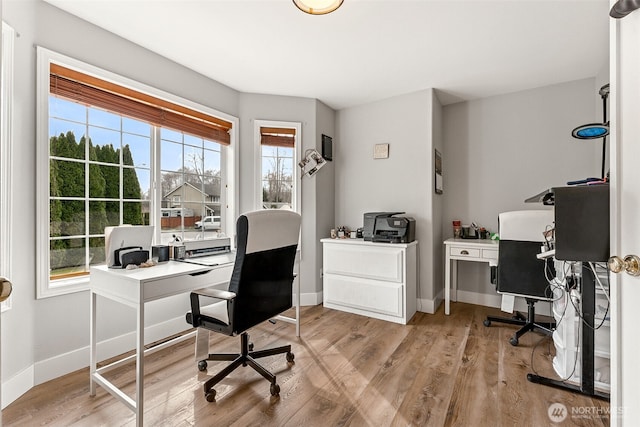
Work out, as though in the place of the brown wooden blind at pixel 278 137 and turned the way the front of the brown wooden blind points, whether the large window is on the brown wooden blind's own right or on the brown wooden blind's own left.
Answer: on the brown wooden blind's own right

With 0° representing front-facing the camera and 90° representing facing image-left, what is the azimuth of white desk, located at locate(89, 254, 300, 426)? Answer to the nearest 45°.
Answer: approximately 315°

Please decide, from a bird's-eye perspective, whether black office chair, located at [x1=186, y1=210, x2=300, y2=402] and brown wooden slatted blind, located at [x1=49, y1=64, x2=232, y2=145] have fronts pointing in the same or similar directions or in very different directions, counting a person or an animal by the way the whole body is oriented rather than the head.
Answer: very different directions

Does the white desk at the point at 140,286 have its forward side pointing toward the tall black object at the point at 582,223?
yes

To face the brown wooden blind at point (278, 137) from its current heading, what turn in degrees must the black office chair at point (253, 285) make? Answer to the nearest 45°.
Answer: approximately 45° to its right

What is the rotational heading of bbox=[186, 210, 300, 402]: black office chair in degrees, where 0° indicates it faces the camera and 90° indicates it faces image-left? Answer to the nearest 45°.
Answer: approximately 135°

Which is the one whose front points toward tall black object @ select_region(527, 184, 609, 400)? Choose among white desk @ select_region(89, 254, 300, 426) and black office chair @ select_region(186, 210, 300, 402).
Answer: the white desk

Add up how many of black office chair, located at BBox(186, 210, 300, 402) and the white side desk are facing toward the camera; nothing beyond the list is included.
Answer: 1
